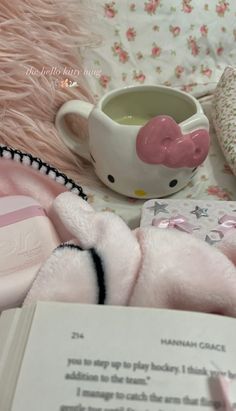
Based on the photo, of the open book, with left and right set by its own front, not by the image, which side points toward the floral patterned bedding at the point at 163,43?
back

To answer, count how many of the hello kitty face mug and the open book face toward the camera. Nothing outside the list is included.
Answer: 2

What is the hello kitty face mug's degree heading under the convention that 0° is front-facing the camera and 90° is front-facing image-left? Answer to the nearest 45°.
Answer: approximately 0°

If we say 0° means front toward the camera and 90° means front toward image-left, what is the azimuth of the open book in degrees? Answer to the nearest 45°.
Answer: approximately 0°
